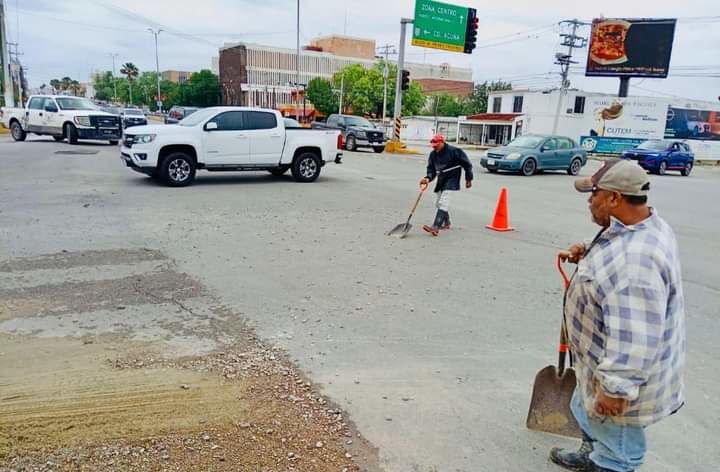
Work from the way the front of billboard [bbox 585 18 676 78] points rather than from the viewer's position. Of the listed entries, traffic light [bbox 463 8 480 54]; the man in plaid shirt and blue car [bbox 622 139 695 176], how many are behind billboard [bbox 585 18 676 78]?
0

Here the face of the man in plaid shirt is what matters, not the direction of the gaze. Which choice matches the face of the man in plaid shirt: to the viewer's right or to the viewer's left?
to the viewer's left

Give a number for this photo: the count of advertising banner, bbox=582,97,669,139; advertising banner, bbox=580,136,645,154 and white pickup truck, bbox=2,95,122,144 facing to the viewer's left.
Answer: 0

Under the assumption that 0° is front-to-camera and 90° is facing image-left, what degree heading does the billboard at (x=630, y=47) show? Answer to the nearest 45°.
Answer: approximately 0°

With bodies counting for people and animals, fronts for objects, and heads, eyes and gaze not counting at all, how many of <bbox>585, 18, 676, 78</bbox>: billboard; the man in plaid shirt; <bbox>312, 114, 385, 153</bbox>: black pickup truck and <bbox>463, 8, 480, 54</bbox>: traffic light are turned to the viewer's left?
1

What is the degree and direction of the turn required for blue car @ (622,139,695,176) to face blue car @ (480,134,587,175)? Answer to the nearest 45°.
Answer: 0° — it already faces it

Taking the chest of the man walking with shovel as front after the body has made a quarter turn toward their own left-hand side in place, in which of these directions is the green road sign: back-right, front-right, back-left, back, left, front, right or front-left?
back-left

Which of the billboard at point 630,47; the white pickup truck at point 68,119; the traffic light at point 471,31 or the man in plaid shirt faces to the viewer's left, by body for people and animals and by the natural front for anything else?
the man in plaid shirt

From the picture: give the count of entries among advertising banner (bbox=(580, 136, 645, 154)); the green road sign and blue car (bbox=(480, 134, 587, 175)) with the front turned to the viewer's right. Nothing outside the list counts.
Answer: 0

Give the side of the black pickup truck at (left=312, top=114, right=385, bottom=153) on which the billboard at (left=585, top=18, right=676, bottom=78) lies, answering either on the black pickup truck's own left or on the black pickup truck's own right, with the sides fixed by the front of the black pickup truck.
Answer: on the black pickup truck's own left

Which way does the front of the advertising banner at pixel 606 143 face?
toward the camera

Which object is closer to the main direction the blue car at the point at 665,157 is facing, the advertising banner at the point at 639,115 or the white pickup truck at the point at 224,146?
the white pickup truck

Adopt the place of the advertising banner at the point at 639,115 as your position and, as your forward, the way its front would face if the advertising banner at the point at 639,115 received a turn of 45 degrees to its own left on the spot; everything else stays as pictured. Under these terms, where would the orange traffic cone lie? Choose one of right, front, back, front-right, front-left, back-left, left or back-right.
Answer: front-right

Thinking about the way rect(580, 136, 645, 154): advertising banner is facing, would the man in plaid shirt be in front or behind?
in front

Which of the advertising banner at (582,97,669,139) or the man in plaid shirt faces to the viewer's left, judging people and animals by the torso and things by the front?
the man in plaid shirt

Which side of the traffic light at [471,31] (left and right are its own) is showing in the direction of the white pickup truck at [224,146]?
right

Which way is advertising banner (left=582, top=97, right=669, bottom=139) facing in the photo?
toward the camera

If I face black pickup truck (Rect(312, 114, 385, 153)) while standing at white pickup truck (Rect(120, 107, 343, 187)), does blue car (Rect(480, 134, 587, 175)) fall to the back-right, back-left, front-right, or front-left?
front-right
